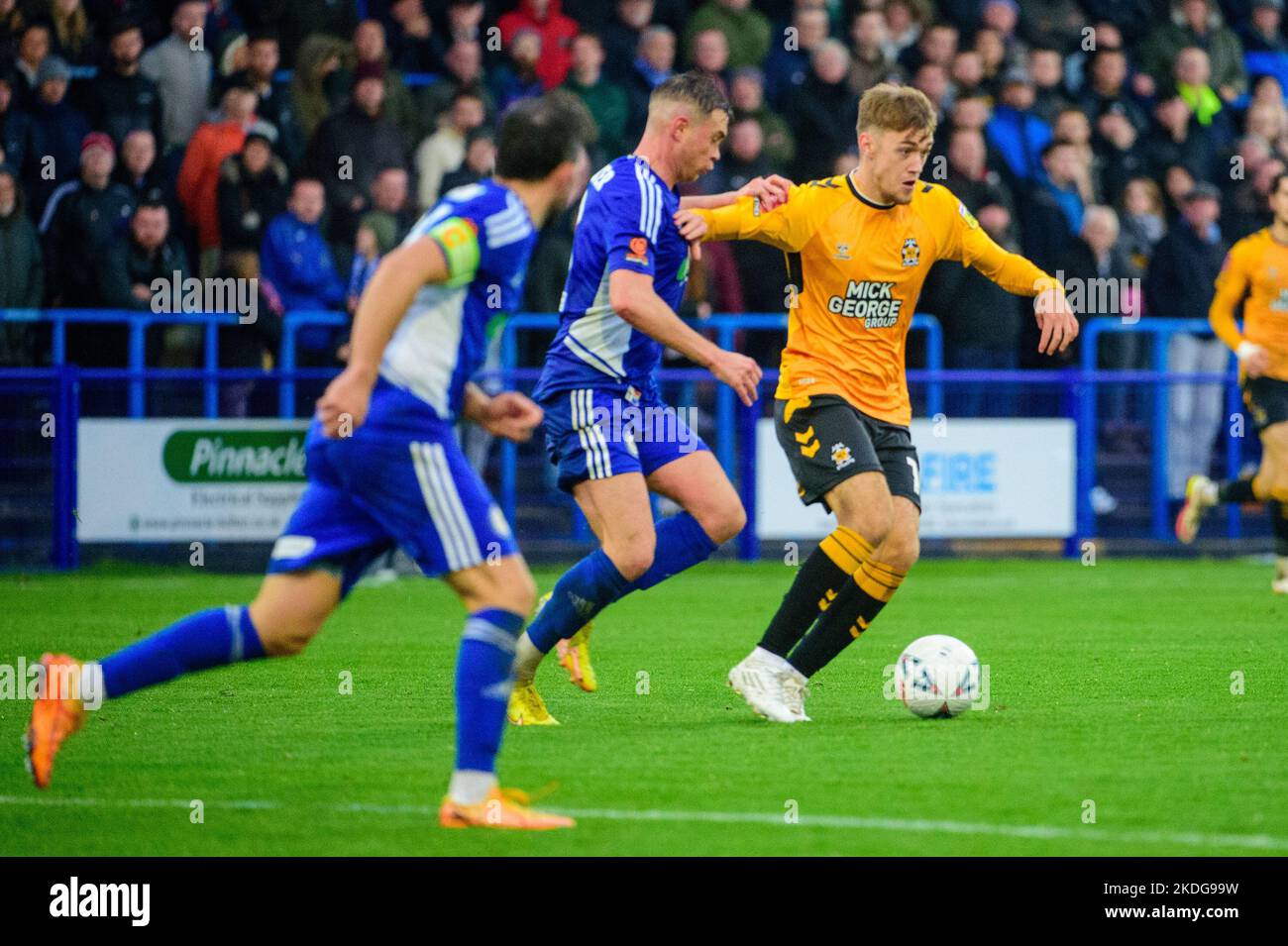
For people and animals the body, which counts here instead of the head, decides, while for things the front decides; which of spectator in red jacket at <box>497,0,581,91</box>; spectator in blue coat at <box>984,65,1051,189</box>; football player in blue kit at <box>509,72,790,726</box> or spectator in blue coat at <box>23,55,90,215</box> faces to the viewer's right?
the football player in blue kit

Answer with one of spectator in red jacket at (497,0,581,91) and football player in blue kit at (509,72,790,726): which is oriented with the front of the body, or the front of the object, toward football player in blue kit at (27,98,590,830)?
the spectator in red jacket

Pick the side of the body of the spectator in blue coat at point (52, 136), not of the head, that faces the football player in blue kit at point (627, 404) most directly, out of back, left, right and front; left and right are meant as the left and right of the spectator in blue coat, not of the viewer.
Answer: front

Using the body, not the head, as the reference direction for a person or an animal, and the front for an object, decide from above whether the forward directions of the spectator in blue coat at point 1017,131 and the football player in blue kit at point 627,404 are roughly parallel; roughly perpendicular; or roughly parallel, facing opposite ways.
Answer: roughly perpendicular

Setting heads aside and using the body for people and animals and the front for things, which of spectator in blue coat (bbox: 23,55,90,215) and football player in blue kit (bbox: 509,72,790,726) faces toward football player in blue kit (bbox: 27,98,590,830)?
the spectator in blue coat

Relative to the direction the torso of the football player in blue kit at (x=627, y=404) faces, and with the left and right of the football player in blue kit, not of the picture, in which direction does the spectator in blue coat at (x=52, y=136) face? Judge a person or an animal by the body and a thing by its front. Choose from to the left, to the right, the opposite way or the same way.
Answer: to the right

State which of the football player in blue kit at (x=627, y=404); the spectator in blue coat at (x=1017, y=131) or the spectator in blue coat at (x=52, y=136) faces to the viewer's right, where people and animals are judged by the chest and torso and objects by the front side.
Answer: the football player in blue kit

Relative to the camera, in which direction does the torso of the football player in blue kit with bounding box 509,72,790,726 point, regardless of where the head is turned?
to the viewer's right

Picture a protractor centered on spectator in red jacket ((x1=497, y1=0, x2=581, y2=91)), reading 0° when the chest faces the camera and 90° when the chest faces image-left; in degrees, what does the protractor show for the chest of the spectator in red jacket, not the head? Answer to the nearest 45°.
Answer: approximately 0°

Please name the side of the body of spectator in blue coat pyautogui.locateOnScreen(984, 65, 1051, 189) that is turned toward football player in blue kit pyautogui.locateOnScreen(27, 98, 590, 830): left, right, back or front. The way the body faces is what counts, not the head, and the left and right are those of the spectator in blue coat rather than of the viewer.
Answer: front

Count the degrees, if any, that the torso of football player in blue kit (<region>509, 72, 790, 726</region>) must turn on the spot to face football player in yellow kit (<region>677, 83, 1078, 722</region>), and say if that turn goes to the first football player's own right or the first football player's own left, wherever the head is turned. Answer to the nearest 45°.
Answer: approximately 45° to the first football player's own left

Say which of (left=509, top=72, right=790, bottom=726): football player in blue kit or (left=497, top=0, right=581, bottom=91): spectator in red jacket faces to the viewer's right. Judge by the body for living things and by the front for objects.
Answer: the football player in blue kit

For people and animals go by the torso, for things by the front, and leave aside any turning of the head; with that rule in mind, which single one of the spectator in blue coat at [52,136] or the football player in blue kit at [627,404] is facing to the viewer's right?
the football player in blue kit

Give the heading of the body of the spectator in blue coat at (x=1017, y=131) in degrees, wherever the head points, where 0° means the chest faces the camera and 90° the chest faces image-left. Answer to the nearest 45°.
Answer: approximately 0°
